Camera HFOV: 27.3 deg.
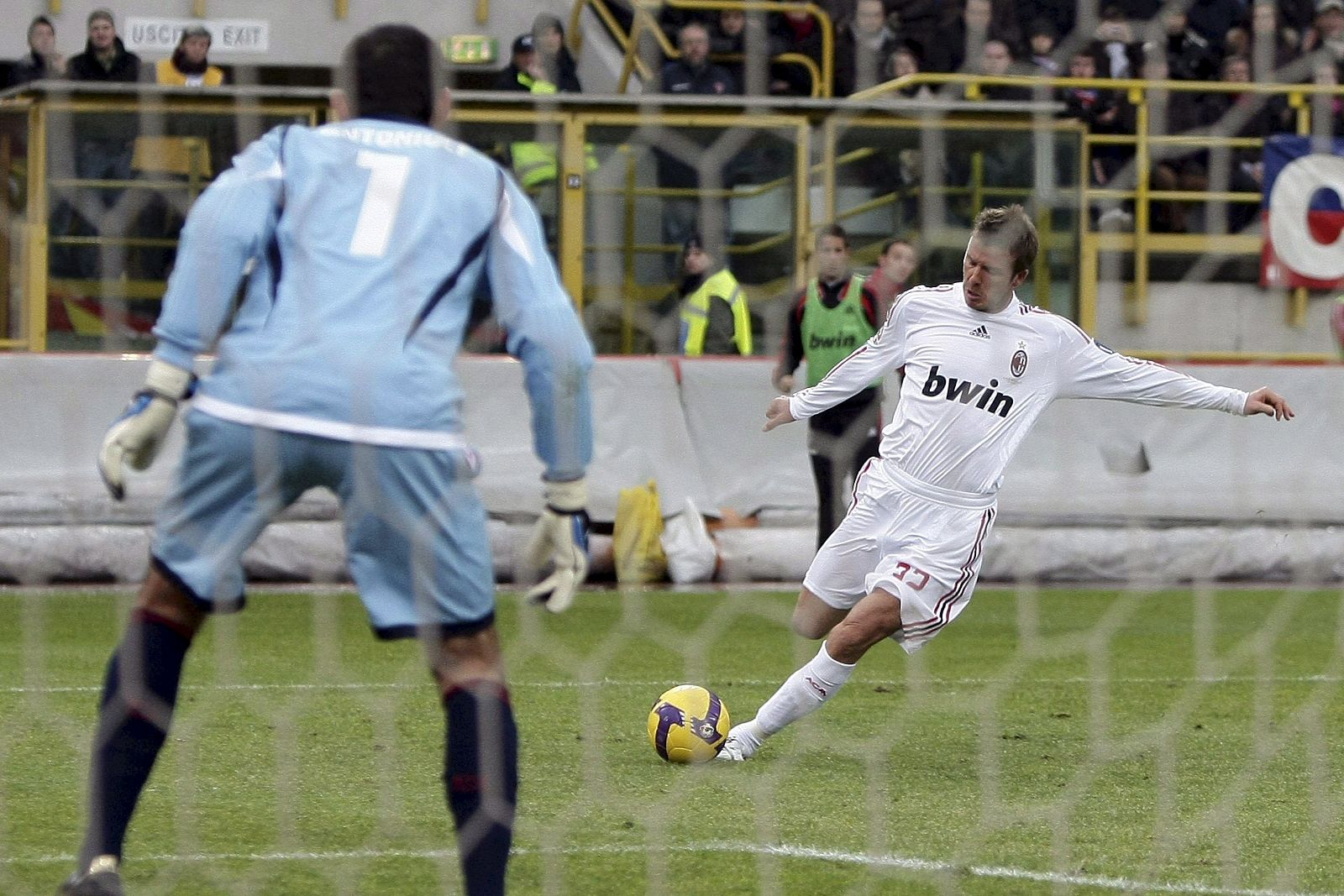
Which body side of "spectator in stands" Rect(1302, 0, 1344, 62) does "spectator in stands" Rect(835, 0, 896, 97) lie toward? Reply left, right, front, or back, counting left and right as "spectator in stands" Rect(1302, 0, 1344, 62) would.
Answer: right

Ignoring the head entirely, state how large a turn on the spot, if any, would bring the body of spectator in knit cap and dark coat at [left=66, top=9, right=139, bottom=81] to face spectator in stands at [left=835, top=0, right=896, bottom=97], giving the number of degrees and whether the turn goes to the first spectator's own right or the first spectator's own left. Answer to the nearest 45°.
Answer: approximately 90° to the first spectator's own left

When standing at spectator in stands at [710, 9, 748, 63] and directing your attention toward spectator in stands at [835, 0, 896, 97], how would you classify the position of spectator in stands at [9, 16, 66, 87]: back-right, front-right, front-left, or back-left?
back-right

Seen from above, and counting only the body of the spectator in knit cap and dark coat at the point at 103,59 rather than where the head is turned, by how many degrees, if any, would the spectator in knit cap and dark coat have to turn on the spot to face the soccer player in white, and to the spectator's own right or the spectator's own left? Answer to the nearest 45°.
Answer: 0° — they already face them

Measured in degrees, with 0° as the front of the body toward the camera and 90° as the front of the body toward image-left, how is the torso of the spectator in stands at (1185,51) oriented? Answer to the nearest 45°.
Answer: approximately 45°

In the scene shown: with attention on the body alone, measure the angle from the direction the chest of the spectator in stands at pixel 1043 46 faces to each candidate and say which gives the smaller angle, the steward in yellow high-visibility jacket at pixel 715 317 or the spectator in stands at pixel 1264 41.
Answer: the steward in yellow high-visibility jacket

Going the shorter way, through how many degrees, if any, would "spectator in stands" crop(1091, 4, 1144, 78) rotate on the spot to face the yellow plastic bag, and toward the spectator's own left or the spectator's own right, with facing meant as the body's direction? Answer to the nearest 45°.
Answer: approximately 45° to the spectator's own right

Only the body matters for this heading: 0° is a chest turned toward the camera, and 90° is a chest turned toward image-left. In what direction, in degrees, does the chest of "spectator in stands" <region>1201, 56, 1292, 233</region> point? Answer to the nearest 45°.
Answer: approximately 0°

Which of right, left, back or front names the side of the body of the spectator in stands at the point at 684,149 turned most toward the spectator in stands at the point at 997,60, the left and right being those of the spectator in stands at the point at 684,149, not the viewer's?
left

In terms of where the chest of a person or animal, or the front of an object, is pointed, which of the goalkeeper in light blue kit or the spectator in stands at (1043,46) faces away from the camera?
the goalkeeper in light blue kit

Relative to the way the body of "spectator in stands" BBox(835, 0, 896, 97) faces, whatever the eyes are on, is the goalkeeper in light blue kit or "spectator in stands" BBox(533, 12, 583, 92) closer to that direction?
the goalkeeper in light blue kit
